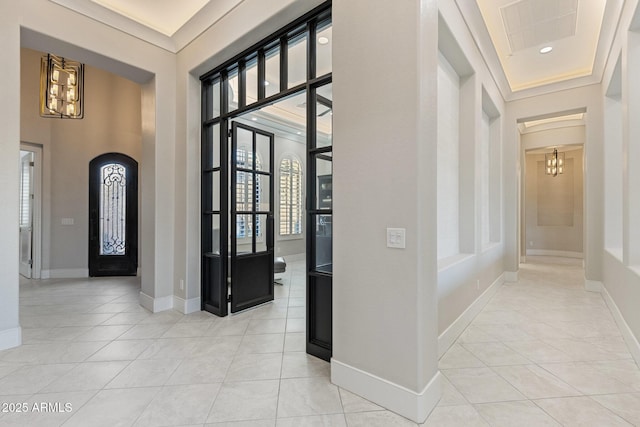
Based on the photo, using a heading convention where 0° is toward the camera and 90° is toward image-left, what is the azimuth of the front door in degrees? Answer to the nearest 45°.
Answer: approximately 0°

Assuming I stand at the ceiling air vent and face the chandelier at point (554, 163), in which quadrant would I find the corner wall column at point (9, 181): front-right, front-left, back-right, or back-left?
back-left

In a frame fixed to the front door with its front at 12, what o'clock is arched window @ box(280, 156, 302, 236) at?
The arched window is roughly at 9 o'clock from the front door.

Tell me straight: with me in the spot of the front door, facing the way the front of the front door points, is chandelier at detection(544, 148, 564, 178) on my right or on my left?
on my left

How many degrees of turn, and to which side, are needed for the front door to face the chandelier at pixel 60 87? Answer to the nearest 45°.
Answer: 0° — it already faces it

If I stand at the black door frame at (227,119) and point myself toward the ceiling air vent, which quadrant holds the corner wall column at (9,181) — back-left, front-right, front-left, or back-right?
back-right

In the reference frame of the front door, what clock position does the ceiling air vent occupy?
The ceiling air vent is roughly at 11 o'clock from the front door.

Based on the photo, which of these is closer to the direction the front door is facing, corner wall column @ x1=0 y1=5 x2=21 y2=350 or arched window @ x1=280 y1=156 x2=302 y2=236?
the corner wall column
